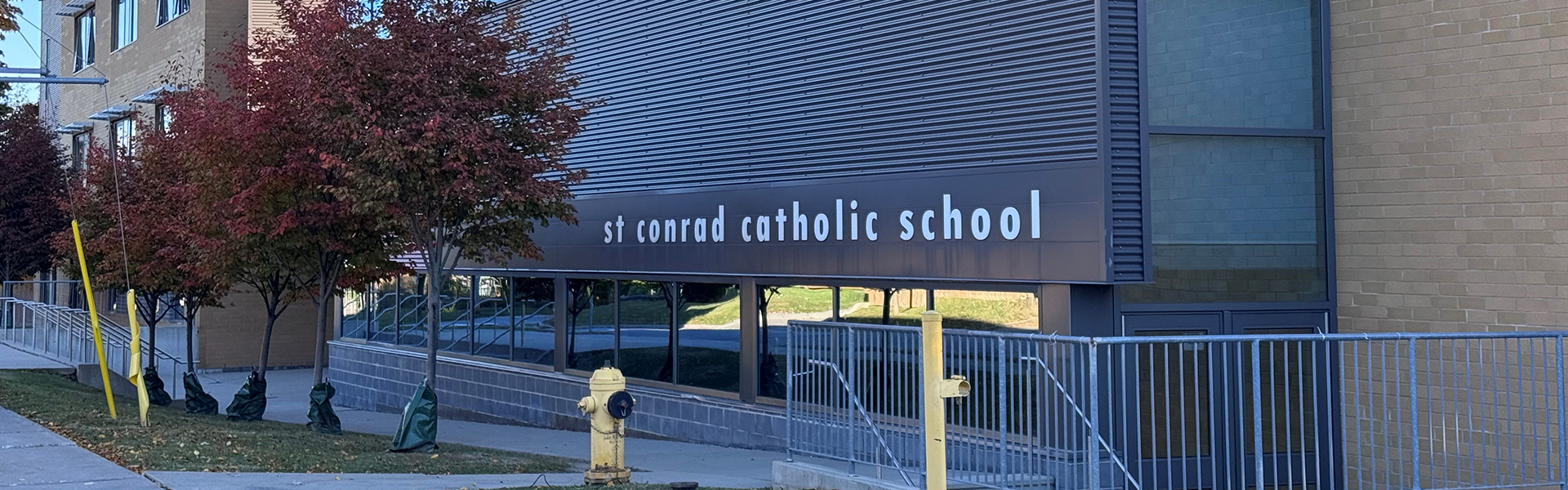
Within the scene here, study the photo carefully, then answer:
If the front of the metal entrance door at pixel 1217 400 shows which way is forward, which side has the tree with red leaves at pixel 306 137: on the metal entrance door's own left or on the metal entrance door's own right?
on the metal entrance door's own right

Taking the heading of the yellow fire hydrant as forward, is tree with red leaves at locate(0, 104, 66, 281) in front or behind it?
behind

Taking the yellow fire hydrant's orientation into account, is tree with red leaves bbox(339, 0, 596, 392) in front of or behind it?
behind

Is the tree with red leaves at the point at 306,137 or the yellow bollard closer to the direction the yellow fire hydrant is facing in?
the yellow bollard

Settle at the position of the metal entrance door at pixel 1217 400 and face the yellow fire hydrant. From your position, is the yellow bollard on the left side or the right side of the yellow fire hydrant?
left

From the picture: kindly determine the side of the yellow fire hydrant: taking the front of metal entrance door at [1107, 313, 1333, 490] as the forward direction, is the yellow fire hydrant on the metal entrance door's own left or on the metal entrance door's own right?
on the metal entrance door's own right

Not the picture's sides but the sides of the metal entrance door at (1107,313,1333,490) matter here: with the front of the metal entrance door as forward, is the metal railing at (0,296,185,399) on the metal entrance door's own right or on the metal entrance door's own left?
on the metal entrance door's own right

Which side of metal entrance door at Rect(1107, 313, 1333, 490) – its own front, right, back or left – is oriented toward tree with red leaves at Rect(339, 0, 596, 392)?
right
